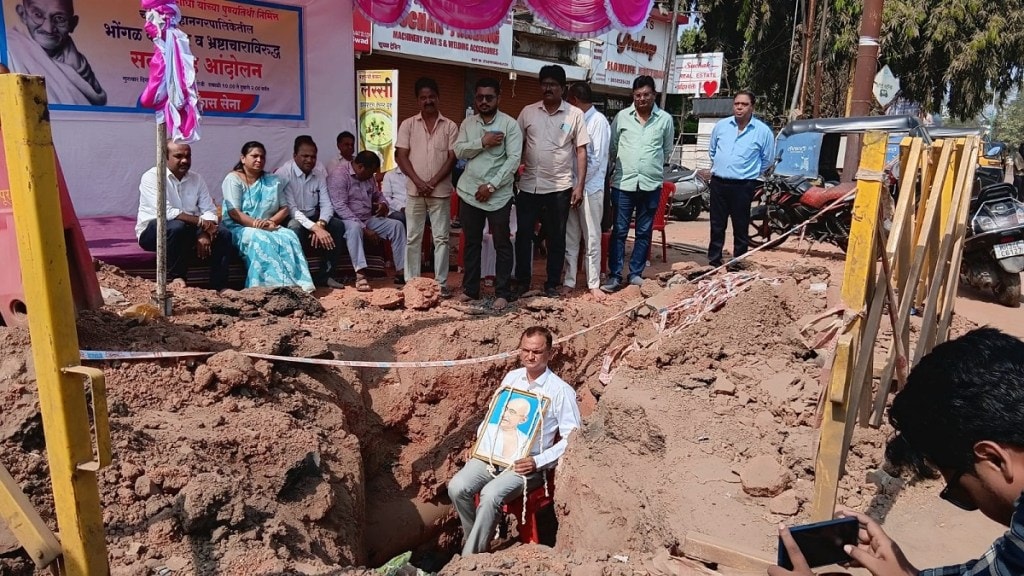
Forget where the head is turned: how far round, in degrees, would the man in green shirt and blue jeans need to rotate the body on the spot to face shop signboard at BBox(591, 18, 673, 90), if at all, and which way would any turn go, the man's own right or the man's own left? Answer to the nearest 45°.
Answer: approximately 180°

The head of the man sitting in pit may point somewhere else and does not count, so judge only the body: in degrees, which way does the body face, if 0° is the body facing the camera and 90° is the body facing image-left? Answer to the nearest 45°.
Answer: approximately 45°

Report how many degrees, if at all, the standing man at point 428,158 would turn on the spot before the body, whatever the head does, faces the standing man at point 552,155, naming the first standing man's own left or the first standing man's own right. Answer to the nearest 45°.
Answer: approximately 90° to the first standing man's own left

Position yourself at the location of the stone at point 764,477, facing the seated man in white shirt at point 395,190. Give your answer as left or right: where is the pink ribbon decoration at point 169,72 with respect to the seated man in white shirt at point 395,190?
left

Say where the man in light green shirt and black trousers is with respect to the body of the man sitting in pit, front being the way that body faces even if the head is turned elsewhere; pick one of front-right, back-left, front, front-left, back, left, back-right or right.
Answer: back-right
